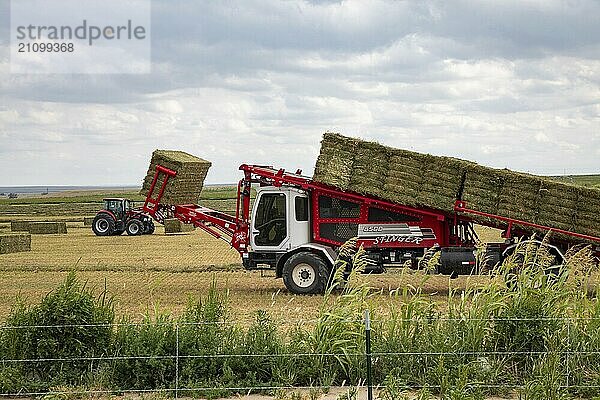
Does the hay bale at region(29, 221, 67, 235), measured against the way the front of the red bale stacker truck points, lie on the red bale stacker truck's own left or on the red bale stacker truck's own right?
on the red bale stacker truck's own right

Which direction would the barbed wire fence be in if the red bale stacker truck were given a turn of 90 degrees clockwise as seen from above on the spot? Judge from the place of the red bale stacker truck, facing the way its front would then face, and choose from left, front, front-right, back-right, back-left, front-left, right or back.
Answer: back

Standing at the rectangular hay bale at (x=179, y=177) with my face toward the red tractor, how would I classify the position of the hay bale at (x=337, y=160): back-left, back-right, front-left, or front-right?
back-right

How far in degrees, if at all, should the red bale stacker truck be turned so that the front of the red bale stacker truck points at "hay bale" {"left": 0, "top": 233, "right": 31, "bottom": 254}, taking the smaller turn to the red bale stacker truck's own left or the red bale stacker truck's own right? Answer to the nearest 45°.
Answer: approximately 45° to the red bale stacker truck's own right

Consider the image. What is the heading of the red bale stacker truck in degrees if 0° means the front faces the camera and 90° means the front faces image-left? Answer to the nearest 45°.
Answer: approximately 90°

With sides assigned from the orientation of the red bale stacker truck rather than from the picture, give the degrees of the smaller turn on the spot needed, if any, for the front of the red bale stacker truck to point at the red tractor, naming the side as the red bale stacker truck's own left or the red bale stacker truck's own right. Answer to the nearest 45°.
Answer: approximately 45° to the red bale stacker truck's own right
